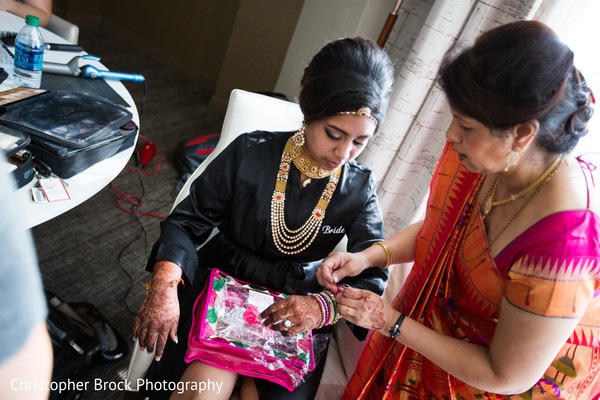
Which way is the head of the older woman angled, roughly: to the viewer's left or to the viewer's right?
to the viewer's left

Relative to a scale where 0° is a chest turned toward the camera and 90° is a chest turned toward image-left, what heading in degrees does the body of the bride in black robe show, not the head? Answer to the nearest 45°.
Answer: approximately 0°

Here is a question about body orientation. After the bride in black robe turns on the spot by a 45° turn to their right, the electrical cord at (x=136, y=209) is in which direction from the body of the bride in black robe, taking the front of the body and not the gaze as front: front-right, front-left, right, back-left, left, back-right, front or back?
right

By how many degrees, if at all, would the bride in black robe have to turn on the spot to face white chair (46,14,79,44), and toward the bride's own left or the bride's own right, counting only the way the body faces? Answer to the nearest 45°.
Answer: approximately 135° to the bride's own right

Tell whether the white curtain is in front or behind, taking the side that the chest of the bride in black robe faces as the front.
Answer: behind

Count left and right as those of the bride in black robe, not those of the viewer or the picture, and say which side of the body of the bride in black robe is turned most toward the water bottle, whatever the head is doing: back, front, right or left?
right

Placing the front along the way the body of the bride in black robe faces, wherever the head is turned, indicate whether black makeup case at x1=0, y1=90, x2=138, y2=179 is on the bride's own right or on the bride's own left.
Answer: on the bride's own right

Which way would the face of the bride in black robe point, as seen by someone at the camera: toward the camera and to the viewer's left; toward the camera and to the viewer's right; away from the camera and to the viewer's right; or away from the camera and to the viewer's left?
toward the camera and to the viewer's right
